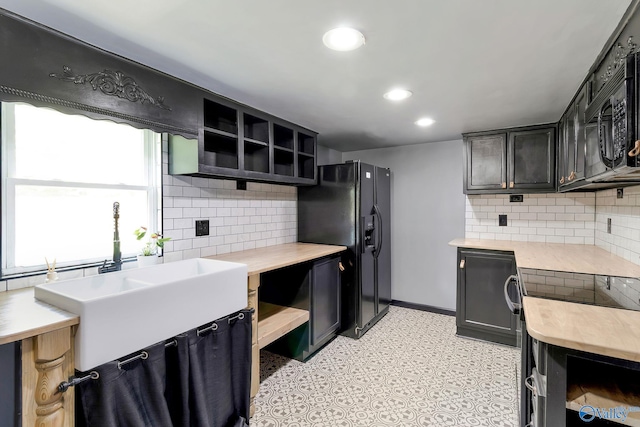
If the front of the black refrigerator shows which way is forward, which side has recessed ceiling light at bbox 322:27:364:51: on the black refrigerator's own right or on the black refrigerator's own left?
on the black refrigerator's own right

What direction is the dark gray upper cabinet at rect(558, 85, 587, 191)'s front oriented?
to the viewer's left

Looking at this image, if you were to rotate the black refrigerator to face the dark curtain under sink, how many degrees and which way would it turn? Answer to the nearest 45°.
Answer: approximately 90° to its right

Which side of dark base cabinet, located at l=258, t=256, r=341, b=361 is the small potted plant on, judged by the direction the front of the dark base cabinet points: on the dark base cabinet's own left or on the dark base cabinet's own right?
on the dark base cabinet's own right

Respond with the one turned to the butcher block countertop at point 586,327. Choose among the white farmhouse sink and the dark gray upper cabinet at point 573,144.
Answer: the white farmhouse sink

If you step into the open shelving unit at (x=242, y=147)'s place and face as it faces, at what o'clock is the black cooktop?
The black cooktop is roughly at 12 o'clock from the open shelving unit.

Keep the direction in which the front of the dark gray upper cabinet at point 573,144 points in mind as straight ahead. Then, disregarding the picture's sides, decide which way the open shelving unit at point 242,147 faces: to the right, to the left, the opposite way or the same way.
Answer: the opposite way

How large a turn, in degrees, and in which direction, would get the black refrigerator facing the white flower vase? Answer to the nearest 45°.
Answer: approximately 90° to its right

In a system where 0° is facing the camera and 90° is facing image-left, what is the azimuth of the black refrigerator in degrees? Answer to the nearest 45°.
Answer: approximately 315°

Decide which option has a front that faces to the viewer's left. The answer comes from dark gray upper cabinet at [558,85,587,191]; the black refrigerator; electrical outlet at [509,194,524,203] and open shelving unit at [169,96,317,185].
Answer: the dark gray upper cabinet

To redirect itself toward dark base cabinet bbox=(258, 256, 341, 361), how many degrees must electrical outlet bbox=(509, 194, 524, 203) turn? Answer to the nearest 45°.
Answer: approximately 45° to its right

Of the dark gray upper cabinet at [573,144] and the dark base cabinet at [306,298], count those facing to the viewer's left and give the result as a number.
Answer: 1

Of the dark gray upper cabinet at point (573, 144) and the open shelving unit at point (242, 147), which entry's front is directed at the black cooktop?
the open shelving unit
